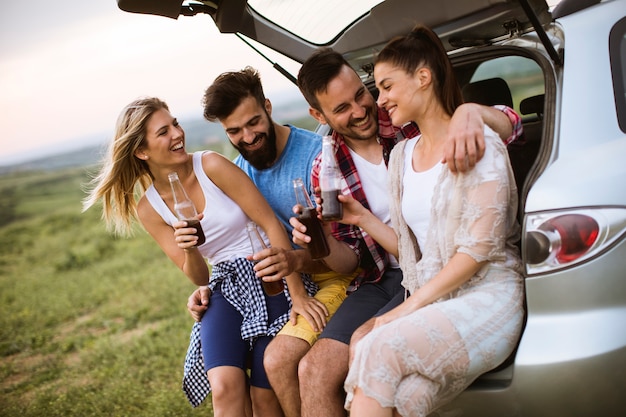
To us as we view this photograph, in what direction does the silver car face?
facing away from the viewer and to the right of the viewer

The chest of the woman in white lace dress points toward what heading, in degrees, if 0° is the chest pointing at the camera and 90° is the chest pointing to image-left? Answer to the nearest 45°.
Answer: approximately 45°

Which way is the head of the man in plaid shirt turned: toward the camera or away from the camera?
toward the camera

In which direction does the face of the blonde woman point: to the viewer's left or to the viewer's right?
to the viewer's right

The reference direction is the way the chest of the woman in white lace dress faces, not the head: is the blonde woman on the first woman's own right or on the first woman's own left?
on the first woman's own right
